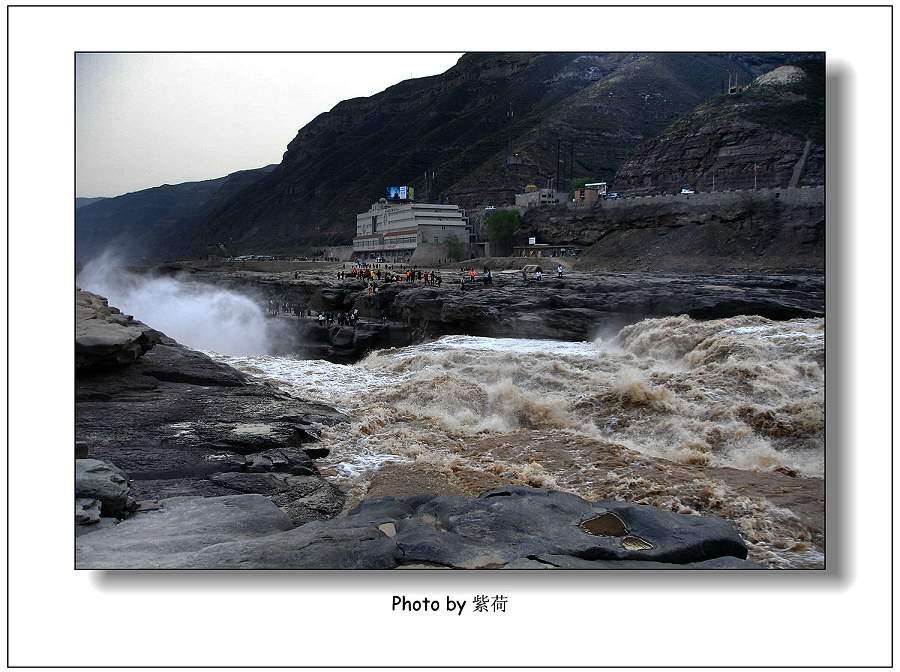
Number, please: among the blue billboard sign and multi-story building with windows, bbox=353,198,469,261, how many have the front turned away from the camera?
0

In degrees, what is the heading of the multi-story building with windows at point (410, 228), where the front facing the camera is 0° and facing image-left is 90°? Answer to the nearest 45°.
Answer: approximately 45°
